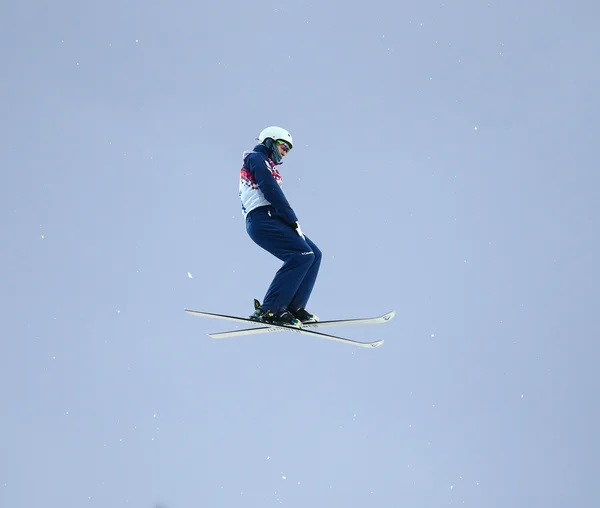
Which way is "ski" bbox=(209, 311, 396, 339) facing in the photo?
to the viewer's right
